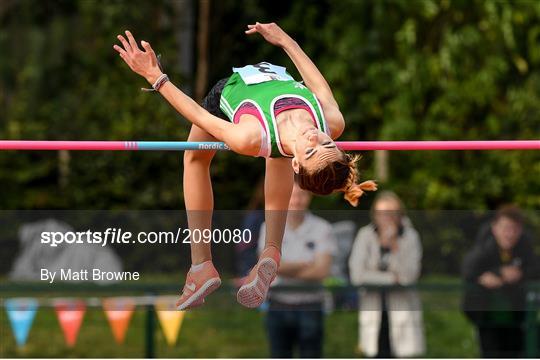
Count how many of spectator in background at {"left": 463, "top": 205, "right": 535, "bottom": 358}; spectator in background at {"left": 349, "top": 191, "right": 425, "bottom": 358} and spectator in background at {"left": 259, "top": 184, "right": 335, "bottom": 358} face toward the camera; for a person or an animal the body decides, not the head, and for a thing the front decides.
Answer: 3

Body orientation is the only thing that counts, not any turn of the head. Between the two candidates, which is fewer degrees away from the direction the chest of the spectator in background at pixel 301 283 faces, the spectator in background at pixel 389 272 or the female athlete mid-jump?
the female athlete mid-jump

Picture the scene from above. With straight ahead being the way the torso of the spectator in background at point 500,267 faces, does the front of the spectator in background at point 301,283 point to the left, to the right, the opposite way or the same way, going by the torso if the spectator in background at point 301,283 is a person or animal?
the same way

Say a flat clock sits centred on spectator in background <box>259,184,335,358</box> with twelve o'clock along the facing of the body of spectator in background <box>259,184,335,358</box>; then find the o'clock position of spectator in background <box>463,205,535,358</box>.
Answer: spectator in background <box>463,205,535,358</box> is roughly at 9 o'clock from spectator in background <box>259,184,335,358</box>.

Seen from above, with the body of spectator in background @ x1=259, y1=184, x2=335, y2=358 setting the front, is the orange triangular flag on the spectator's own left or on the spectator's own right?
on the spectator's own right

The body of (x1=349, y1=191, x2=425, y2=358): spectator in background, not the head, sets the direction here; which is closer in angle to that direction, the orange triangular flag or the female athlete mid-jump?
the female athlete mid-jump

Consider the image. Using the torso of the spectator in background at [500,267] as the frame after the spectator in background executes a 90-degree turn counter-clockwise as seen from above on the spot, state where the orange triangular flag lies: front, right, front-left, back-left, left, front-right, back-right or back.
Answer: back

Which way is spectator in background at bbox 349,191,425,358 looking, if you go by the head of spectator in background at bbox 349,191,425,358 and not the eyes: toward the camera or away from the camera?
toward the camera

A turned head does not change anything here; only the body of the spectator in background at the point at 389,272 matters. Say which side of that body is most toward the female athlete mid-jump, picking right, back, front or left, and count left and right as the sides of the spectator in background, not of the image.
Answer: front

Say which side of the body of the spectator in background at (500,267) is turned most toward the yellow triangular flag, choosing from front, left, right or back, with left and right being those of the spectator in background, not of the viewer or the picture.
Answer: right

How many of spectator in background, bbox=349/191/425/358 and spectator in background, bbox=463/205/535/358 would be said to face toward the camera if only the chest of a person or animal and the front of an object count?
2

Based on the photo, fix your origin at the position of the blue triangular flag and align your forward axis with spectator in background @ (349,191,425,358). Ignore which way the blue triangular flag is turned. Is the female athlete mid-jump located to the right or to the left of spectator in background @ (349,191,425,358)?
right

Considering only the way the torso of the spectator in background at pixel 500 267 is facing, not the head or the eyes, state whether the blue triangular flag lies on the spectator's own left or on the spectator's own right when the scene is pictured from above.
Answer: on the spectator's own right

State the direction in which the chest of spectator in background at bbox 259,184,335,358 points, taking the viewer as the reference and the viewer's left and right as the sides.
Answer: facing the viewer

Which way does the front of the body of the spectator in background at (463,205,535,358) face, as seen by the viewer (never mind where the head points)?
toward the camera

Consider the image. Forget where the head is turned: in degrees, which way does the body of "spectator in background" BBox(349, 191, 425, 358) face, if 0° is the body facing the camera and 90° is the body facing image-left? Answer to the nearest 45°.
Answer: approximately 0°

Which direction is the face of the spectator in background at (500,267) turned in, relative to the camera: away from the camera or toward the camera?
toward the camera
